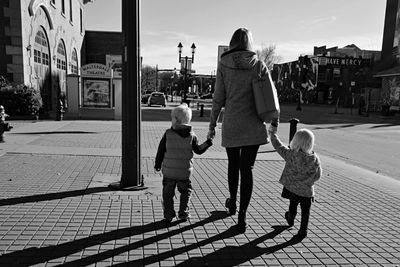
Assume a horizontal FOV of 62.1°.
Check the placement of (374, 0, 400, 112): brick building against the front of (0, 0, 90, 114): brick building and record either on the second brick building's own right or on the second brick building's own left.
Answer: on the second brick building's own left

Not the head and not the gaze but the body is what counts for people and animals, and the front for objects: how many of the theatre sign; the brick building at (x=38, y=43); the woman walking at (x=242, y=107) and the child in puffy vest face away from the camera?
2

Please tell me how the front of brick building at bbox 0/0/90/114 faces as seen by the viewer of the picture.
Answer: facing the viewer and to the right of the viewer

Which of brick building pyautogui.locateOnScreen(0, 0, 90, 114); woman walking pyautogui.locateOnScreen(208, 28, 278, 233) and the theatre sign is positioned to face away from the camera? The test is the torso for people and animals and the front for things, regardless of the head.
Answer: the woman walking

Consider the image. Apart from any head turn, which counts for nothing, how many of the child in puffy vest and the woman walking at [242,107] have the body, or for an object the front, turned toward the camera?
0

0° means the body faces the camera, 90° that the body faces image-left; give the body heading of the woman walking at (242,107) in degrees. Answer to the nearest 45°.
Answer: approximately 180°

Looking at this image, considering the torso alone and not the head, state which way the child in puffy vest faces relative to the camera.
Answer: away from the camera

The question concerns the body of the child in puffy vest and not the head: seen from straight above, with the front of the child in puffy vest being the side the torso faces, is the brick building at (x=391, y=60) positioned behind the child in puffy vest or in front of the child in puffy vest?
in front

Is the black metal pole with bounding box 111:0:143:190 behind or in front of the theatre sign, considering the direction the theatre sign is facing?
in front

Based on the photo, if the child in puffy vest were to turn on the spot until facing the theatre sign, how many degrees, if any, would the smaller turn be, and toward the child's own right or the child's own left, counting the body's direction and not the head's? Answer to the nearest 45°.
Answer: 0° — they already face it

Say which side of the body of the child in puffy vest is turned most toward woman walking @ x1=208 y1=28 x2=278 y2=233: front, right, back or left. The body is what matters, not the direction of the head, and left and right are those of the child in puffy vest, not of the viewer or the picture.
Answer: right

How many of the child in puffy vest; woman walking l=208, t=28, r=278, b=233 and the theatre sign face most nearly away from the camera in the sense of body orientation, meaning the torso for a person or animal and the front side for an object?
2

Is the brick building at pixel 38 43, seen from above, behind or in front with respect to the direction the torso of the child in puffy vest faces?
in front

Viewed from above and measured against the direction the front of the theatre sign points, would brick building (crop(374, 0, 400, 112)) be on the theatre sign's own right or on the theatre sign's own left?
on the theatre sign's own left

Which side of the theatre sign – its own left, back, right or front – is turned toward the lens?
front

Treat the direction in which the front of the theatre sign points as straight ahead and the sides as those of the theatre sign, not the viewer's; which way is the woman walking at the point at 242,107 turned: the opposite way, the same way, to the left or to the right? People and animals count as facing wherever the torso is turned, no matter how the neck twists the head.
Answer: the opposite way

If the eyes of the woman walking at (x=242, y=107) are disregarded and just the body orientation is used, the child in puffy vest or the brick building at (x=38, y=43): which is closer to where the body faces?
the brick building

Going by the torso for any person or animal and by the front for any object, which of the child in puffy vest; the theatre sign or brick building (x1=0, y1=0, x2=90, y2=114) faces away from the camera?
the child in puffy vest

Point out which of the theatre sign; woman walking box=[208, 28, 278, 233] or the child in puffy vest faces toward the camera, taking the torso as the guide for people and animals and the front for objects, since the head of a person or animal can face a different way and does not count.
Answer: the theatre sign
